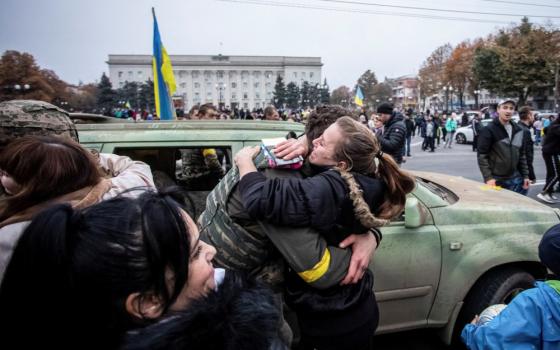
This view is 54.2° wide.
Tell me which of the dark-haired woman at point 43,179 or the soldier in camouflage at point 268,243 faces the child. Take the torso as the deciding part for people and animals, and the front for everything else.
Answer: the soldier in camouflage

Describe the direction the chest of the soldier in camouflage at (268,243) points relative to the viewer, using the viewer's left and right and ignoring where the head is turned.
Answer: facing to the right of the viewer

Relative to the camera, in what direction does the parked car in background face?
facing to the left of the viewer

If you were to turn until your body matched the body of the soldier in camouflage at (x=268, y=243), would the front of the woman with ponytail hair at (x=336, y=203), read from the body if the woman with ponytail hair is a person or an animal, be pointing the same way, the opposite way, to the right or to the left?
the opposite way

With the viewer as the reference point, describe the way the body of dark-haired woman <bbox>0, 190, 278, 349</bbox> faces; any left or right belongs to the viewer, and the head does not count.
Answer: facing to the right of the viewer

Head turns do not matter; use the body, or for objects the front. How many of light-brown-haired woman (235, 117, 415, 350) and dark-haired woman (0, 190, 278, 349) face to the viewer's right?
1

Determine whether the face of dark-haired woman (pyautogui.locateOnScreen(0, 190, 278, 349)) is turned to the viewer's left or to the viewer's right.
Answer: to the viewer's right

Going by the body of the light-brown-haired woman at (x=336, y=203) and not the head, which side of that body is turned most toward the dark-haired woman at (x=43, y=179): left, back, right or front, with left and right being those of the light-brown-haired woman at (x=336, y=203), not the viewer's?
front

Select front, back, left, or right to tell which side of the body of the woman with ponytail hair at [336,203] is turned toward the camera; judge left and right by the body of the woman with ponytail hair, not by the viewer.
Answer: left

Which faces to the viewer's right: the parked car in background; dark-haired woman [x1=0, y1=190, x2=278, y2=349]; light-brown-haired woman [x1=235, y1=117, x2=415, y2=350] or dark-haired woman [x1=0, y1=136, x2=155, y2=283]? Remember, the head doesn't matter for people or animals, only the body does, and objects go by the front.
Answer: dark-haired woman [x1=0, y1=190, x2=278, y2=349]
